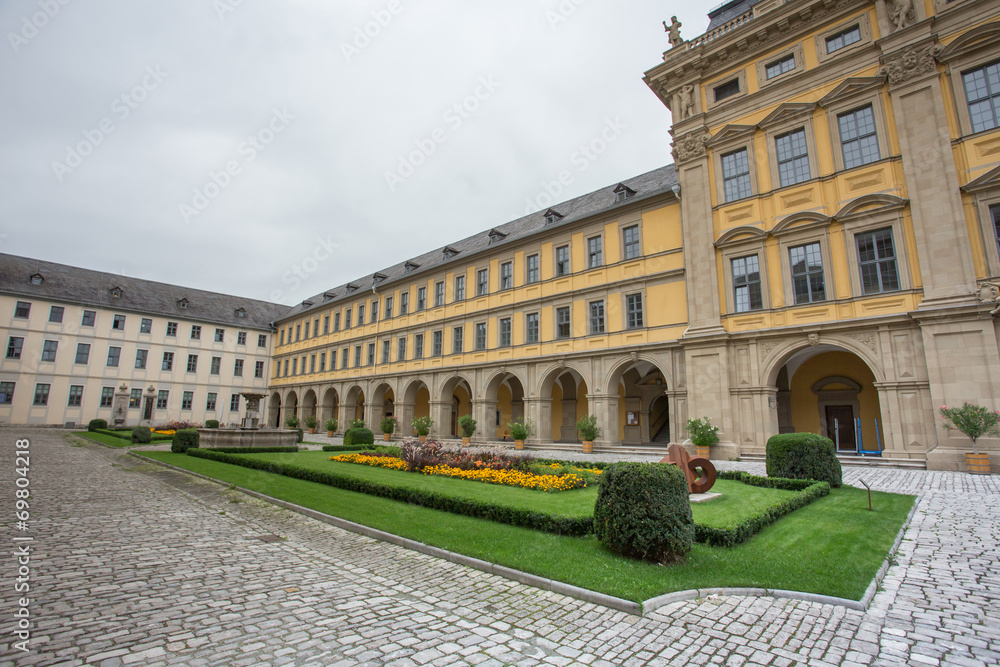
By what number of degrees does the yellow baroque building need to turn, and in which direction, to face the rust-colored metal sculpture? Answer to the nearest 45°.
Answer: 0° — it already faces it

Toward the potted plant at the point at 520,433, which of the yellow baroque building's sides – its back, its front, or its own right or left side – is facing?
right

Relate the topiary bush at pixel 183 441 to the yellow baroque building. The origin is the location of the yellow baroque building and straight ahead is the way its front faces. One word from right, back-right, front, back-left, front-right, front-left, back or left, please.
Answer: front-right

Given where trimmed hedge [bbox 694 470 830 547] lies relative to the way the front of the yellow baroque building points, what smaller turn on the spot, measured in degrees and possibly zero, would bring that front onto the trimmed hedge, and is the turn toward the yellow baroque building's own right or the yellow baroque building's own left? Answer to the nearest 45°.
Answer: approximately 45° to the yellow baroque building's own left

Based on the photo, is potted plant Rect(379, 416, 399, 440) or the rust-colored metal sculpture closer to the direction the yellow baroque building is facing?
the rust-colored metal sculpture

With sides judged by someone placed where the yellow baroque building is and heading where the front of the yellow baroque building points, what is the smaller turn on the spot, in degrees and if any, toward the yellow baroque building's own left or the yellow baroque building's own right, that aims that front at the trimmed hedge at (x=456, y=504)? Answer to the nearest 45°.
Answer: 0° — it already faces it

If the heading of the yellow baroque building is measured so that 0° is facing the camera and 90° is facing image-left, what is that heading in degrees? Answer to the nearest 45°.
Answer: approximately 45°

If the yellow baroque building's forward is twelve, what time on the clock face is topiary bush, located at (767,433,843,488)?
The topiary bush is roughly at 11 o'clock from the yellow baroque building.

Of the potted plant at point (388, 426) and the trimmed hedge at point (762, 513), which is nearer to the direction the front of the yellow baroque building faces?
the trimmed hedge
